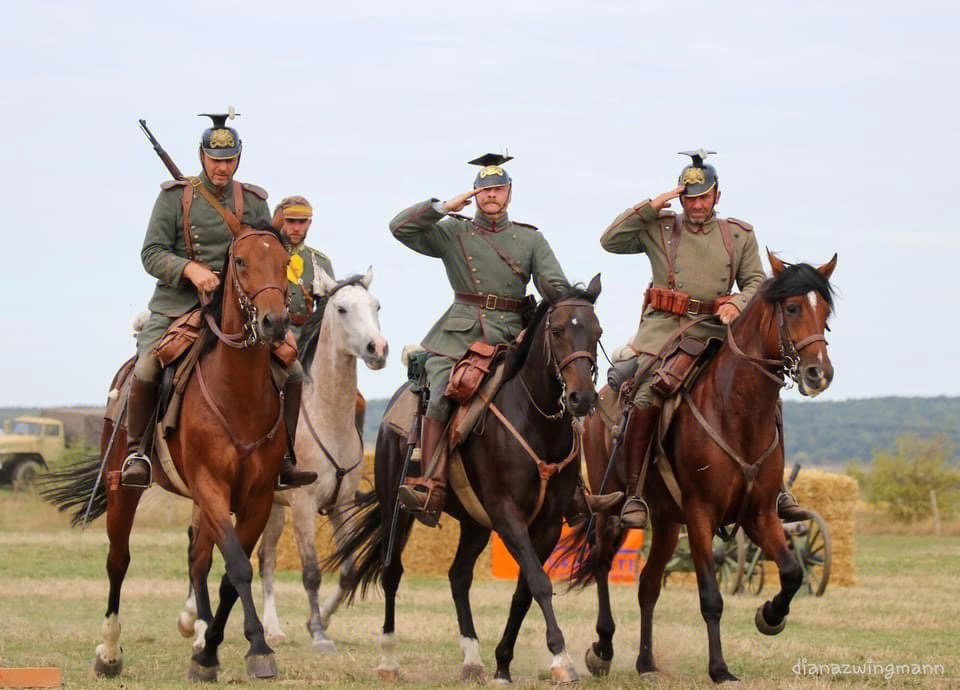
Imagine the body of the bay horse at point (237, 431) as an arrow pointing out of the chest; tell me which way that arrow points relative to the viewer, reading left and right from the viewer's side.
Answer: facing the viewer and to the right of the viewer

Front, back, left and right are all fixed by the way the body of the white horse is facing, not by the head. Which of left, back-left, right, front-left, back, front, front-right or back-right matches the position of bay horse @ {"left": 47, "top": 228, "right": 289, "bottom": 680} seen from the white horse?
front-right

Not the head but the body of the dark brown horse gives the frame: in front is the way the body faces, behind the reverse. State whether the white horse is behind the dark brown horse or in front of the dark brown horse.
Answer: behind

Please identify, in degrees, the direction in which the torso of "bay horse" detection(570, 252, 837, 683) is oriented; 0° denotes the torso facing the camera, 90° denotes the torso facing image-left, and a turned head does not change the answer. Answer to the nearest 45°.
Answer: approximately 315°

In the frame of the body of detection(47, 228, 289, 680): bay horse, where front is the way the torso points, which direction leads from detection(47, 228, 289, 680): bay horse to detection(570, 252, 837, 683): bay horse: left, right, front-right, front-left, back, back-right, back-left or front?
front-left

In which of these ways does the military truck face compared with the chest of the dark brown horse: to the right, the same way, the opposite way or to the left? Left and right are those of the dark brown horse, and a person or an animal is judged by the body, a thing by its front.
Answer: to the right

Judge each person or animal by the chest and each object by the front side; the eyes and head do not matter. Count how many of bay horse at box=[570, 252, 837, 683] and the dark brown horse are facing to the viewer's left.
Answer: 0

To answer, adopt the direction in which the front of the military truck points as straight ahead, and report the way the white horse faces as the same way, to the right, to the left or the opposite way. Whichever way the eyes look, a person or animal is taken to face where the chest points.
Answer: to the left

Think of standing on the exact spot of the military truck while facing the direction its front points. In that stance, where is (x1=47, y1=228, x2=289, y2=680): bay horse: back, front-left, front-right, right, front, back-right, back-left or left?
front-left
